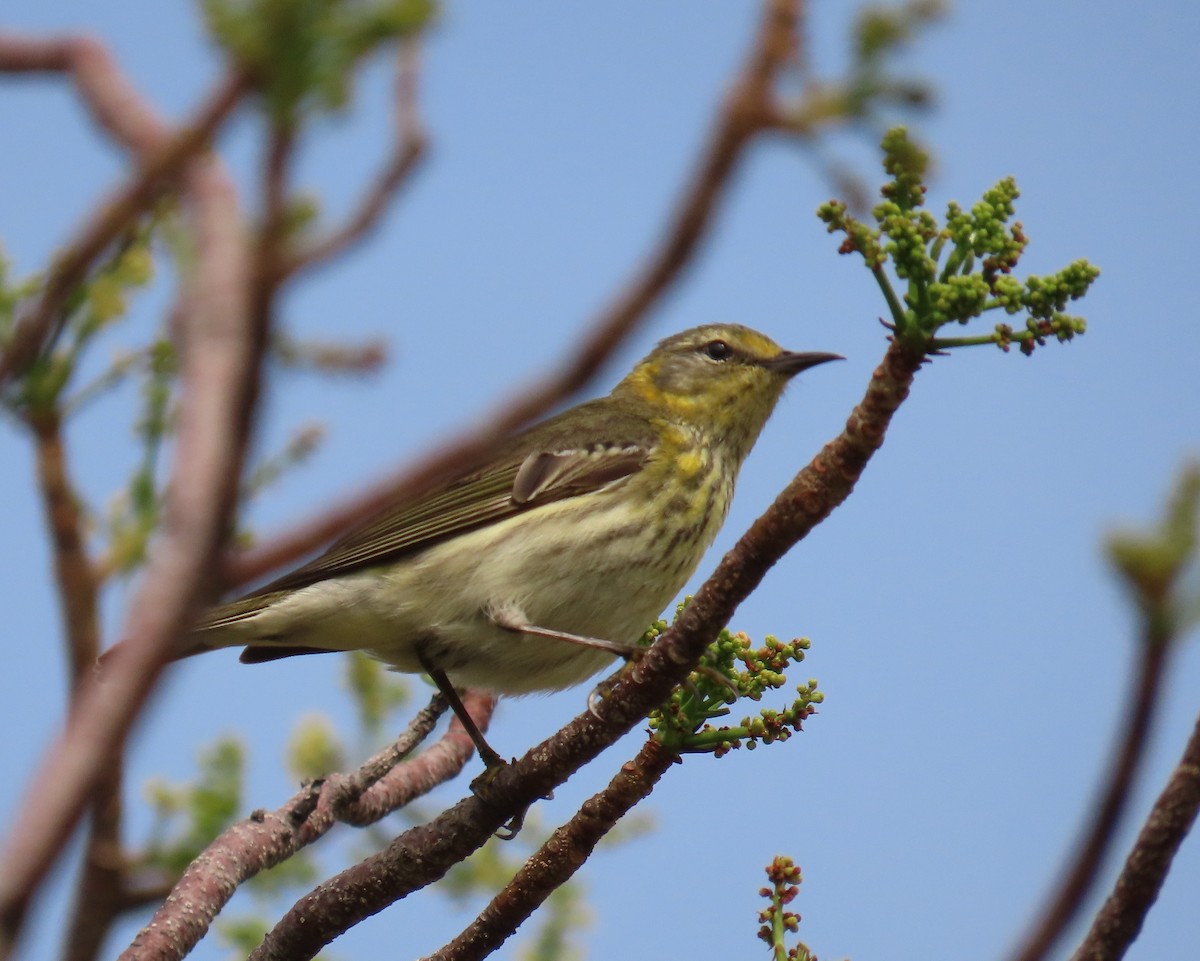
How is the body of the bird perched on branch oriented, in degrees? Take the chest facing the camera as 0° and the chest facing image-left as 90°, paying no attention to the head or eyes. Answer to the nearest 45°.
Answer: approximately 270°
